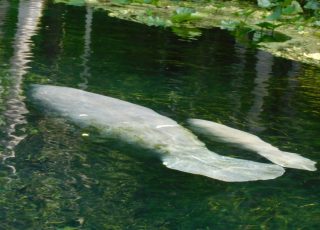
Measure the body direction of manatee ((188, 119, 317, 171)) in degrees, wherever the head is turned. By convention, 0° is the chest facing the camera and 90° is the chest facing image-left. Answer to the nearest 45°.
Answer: approximately 90°
